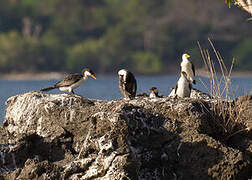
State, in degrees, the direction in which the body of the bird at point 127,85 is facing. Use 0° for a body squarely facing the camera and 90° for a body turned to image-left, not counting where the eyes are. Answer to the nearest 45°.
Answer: approximately 45°

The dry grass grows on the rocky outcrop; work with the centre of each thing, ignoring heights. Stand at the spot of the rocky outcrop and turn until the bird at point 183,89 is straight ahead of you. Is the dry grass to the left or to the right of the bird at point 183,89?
right

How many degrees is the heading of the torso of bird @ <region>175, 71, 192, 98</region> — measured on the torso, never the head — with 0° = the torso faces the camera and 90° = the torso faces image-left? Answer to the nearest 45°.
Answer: approximately 0°
